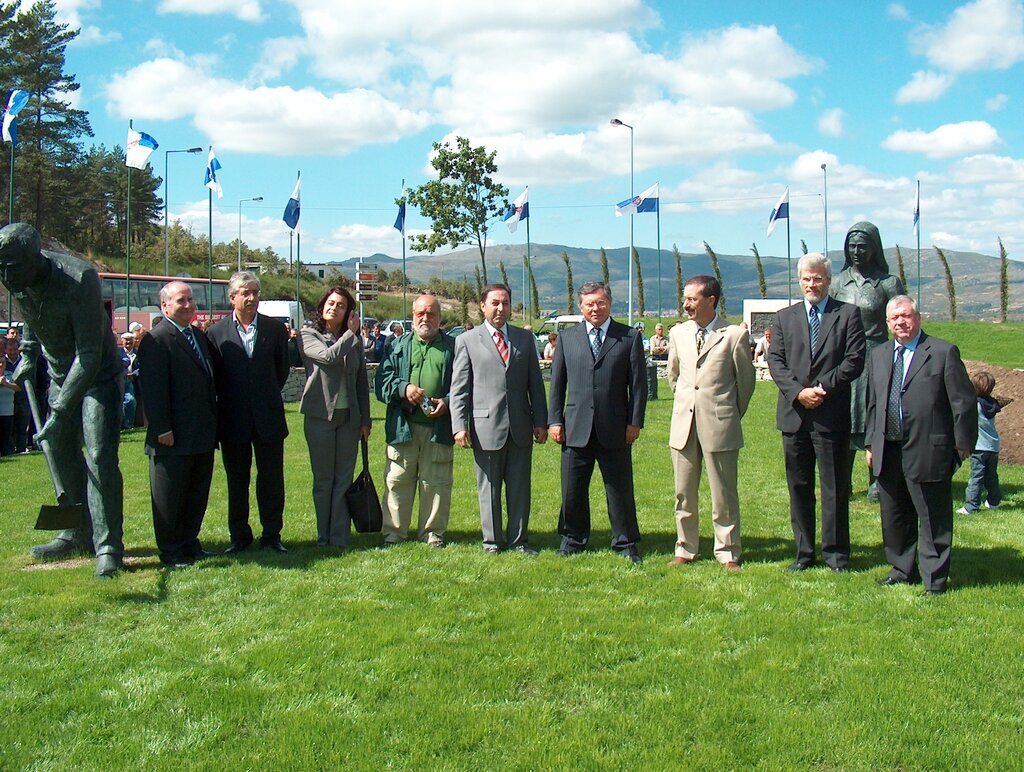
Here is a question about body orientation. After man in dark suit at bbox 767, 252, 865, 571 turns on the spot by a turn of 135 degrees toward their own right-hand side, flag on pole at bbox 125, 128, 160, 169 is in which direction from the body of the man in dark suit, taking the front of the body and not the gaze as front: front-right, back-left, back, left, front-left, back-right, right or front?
front

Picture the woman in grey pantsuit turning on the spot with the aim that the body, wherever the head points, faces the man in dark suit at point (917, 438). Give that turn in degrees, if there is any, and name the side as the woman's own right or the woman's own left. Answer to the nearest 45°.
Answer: approximately 45° to the woman's own left

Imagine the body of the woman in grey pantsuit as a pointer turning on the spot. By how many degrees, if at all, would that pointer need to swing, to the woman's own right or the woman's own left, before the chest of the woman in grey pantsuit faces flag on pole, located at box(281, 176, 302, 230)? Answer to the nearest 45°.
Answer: approximately 180°

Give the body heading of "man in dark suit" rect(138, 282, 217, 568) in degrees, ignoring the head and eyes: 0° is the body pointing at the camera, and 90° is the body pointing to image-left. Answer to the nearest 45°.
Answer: approximately 315°

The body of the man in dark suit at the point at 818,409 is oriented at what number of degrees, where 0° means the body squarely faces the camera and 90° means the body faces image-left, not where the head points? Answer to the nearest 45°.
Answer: approximately 0°

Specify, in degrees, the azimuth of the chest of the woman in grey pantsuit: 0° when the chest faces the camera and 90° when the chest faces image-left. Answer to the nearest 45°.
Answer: approximately 0°
